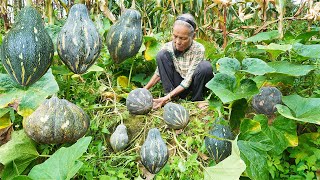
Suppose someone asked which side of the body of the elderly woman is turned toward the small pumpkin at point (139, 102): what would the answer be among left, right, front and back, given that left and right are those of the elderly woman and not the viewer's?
front

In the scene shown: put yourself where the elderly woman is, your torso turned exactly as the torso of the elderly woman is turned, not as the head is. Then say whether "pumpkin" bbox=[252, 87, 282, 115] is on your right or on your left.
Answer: on your left

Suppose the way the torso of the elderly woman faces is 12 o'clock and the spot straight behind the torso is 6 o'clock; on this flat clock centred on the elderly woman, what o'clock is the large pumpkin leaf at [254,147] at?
The large pumpkin leaf is roughly at 10 o'clock from the elderly woman.

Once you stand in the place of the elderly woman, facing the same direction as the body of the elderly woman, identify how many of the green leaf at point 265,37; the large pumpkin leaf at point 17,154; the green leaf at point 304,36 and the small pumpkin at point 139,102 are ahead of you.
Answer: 2

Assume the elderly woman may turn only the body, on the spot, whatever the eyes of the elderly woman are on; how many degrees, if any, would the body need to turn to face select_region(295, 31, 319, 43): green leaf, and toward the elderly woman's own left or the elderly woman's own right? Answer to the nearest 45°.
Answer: approximately 135° to the elderly woman's own left

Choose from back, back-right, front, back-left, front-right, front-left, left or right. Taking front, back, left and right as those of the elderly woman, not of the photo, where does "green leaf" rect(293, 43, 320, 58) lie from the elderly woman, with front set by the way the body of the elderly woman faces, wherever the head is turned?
left

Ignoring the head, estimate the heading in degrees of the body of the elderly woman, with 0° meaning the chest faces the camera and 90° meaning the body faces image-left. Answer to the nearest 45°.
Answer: approximately 45°

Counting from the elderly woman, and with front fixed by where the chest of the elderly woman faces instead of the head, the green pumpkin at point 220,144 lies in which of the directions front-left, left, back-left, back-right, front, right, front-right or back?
front-left

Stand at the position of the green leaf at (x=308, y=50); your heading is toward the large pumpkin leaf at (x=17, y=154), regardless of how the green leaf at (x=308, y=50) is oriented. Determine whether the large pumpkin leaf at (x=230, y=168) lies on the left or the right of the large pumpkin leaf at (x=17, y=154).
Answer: left
